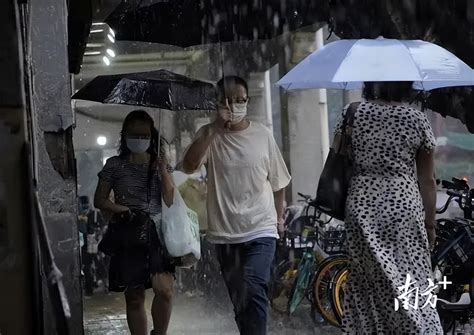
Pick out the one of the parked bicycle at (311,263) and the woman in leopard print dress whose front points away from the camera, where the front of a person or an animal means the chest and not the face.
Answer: the woman in leopard print dress

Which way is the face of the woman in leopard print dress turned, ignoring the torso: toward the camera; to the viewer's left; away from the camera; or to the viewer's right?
away from the camera

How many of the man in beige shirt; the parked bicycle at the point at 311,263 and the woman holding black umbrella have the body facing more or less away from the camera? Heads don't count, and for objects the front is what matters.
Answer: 0

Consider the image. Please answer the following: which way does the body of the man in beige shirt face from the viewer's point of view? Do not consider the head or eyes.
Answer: toward the camera

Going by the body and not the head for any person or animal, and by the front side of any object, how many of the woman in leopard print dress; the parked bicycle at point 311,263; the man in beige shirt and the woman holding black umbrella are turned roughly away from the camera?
1

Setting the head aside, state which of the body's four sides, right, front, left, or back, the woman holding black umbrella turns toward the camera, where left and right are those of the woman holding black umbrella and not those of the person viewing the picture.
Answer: front

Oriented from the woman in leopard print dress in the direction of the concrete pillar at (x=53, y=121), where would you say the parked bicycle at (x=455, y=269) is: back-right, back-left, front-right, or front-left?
back-right

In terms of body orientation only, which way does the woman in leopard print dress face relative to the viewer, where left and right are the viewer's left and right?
facing away from the viewer

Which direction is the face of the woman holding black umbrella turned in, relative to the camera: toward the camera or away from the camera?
toward the camera

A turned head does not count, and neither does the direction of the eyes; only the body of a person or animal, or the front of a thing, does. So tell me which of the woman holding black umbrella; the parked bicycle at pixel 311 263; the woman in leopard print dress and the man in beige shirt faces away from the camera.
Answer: the woman in leopard print dress

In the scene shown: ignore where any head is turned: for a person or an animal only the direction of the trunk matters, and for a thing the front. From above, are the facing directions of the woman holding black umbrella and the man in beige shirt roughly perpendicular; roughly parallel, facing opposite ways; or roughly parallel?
roughly parallel

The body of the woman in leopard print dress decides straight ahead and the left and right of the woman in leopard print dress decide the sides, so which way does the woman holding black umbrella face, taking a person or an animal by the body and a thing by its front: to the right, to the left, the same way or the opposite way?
the opposite way

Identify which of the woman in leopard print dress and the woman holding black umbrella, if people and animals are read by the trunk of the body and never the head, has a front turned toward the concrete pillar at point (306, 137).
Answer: the woman in leopard print dress

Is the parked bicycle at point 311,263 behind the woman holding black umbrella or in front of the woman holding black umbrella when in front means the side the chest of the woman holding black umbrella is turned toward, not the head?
behind

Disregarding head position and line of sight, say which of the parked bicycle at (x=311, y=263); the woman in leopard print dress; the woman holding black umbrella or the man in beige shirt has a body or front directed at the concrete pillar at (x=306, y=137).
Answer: the woman in leopard print dress
